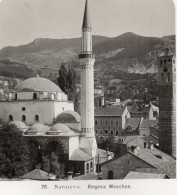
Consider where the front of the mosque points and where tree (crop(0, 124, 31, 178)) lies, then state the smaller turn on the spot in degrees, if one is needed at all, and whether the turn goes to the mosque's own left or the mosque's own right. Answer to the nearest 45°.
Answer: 0° — it already faces it

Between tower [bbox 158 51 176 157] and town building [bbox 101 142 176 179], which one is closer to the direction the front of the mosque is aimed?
the town building

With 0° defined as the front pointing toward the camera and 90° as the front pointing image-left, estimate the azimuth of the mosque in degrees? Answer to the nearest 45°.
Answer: approximately 45°

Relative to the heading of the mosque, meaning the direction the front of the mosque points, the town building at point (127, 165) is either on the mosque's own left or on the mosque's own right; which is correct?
on the mosque's own left

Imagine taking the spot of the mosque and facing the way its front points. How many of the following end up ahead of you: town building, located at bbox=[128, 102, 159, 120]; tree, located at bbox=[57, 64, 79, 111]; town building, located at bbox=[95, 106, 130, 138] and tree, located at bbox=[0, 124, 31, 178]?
1

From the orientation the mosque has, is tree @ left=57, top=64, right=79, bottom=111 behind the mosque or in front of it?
behind

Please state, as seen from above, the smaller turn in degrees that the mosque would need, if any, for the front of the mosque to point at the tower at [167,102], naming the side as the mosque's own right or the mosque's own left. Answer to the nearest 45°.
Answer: approximately 135° to the mosque's own left

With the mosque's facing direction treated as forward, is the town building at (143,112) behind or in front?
behind

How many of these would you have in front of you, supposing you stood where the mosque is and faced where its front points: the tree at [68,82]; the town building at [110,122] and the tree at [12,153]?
1

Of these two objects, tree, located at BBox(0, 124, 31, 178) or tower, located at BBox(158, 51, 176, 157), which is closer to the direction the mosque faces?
the tree
